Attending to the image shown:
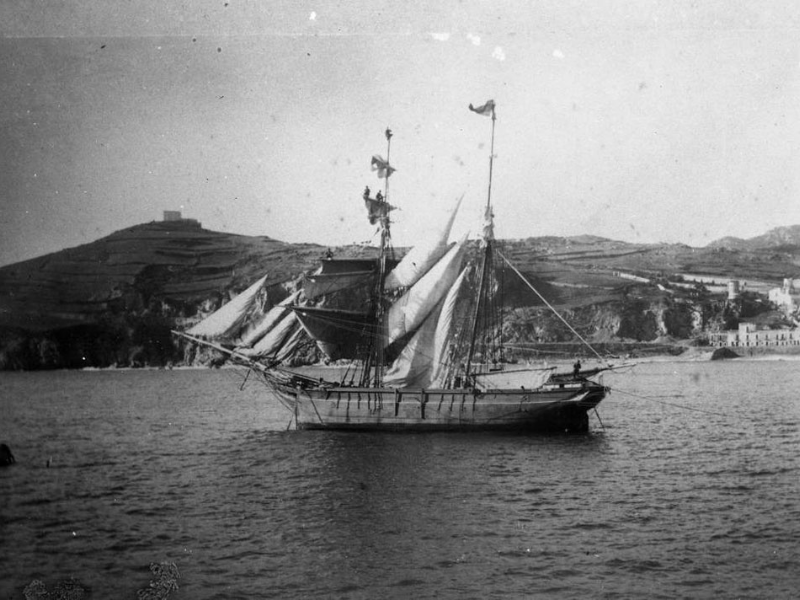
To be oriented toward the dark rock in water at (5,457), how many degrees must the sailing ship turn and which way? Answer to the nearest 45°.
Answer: approximately 45° to its left

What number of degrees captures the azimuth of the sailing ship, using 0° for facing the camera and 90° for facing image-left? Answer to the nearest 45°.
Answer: approximately 90°
